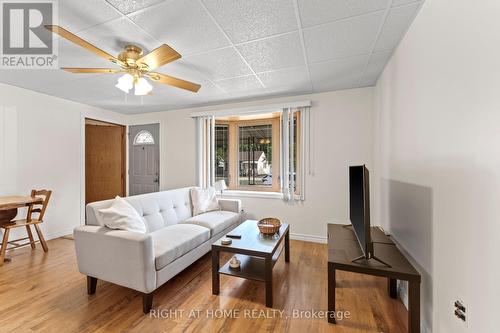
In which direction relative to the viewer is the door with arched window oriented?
toward the camera

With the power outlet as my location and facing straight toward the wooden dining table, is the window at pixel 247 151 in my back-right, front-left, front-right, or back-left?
front-right

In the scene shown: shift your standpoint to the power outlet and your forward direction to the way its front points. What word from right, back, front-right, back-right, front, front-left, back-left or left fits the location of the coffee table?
front-right

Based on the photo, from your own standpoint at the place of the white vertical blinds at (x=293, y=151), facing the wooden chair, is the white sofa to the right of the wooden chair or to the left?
left

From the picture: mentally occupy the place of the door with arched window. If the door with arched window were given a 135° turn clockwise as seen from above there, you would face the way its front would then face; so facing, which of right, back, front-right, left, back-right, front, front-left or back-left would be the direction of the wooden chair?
left

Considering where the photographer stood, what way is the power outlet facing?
facing the viewer and to the left of the viewer

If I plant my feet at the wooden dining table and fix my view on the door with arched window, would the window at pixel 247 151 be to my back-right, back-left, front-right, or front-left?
front-right

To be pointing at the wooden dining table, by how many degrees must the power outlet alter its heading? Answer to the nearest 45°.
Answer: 0° — it already faces it

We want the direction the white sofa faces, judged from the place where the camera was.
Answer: facing the viewer and to the right of the viewer

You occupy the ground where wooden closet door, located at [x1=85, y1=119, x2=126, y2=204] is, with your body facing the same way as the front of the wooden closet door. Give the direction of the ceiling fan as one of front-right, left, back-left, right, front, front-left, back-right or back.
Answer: front-right

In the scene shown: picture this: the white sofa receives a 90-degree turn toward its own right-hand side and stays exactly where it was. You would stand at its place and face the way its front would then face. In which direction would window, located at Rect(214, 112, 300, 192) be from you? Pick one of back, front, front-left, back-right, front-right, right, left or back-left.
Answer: back

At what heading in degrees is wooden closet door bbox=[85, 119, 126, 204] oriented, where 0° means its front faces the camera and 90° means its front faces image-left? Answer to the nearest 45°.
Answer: approximately 315°

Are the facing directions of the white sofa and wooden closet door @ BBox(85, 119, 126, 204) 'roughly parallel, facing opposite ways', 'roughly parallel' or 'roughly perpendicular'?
roughly parallel

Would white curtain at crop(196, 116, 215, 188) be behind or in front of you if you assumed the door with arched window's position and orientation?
in front
